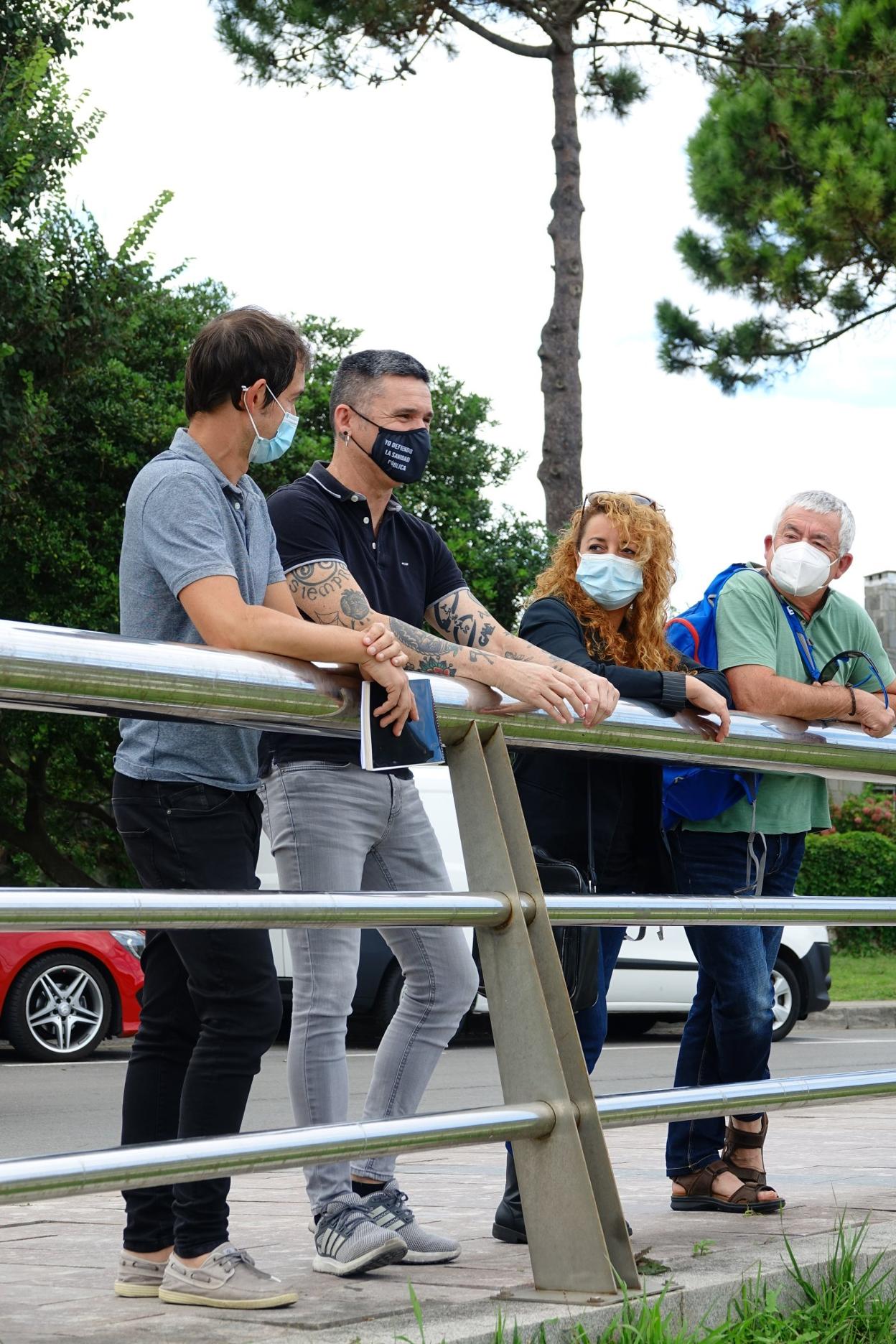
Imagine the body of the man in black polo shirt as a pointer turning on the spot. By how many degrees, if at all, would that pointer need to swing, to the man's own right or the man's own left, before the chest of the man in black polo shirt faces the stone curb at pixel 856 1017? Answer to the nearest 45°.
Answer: approximately 135° to the man's own left

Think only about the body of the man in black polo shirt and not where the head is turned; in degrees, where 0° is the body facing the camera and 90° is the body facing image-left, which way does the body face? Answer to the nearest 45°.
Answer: approximately 315°

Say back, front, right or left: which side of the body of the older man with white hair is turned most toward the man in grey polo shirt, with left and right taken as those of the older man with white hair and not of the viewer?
right

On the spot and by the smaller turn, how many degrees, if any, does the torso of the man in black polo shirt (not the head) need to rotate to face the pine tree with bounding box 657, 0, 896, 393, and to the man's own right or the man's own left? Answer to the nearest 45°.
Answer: approximately 135° to the man's own left

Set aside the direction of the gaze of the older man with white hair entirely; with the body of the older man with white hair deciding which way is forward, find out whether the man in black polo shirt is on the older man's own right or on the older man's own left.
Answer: on the older man's own right

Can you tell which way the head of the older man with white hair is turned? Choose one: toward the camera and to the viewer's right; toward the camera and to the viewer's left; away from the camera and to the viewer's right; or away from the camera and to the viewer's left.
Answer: toward the camera and to the viewer's left

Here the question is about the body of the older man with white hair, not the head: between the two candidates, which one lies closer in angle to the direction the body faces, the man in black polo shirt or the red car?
the man in black polo shirt

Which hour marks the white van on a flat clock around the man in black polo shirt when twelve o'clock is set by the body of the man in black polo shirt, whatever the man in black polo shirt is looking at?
The white van is roughly at 8 o'clock from the man in black polo shirt.

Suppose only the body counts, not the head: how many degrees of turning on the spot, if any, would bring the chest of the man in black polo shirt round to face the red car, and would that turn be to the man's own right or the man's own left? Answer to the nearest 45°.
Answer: approximately 135° to the man's own left

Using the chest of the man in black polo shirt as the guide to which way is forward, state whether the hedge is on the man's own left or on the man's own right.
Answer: on the man's own left

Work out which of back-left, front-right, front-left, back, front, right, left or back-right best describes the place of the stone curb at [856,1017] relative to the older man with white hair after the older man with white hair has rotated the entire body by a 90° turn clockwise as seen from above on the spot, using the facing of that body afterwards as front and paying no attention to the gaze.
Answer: back-right

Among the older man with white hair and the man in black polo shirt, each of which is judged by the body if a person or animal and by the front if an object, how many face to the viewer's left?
0

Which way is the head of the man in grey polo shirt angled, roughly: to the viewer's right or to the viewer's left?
to the viewer's right
